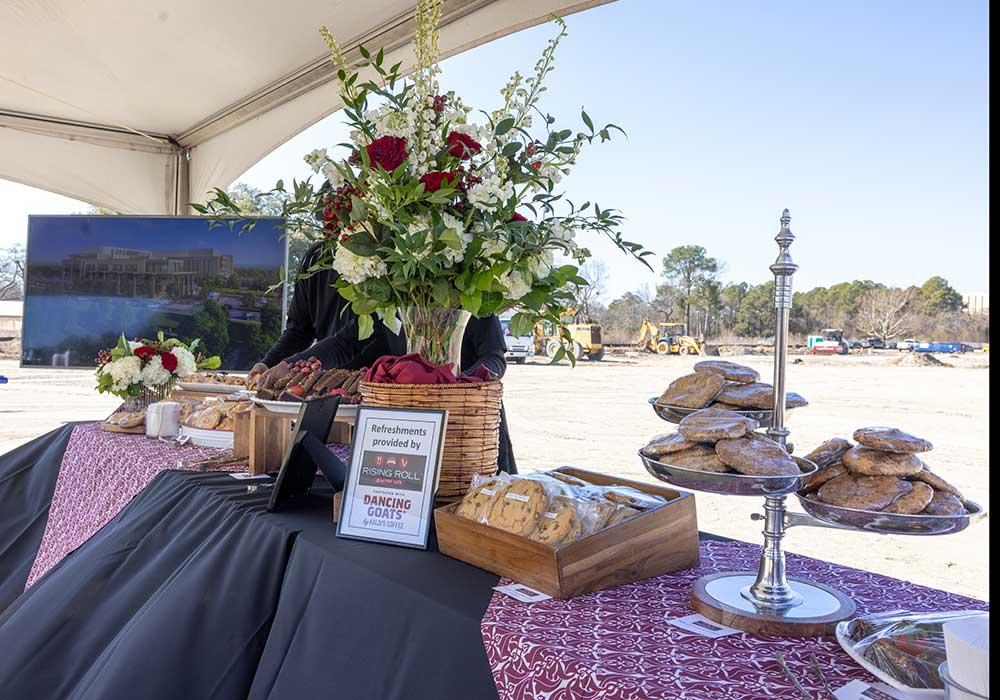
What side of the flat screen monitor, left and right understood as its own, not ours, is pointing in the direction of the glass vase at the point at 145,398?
front

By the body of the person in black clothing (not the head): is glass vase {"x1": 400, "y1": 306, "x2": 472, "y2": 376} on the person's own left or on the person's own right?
on the person's own left

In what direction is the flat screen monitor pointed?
toward the camera

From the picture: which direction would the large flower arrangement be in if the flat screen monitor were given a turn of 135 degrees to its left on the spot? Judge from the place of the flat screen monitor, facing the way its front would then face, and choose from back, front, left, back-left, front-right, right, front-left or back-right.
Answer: back-right

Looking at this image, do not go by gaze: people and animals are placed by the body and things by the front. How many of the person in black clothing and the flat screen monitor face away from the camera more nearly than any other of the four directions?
0

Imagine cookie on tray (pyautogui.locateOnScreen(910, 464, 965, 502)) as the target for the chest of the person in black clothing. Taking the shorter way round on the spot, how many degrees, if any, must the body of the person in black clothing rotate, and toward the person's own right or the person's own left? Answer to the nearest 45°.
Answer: approximately 90° to the person's own left

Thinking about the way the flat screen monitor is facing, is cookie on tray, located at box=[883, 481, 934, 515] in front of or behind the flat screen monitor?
in front

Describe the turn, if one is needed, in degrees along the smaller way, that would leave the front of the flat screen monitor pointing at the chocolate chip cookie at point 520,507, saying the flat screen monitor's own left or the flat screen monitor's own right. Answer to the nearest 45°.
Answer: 0° — it already faces it

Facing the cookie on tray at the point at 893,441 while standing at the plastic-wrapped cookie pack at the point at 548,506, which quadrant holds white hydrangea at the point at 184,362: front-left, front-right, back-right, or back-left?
back-left

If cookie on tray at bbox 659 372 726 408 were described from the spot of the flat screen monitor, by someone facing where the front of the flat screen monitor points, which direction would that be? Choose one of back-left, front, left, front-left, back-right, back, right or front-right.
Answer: front

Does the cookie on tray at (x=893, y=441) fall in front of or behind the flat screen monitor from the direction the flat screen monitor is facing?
in front

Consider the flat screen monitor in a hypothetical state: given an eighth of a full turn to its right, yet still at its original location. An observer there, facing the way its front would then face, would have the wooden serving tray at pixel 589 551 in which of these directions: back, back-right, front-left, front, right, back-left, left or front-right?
front-left

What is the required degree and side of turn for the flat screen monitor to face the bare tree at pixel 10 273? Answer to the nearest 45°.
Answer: approximately 180°

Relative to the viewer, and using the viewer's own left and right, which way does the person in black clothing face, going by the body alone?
facing the viewer and to the left of the viewer

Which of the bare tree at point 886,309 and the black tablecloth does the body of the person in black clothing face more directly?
the black tablecloth
